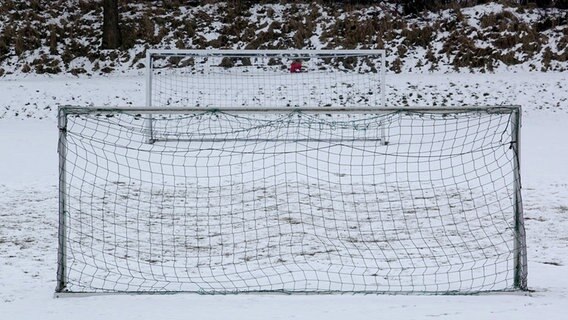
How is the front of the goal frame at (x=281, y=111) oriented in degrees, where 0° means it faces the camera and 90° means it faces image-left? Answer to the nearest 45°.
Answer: approximately 180°

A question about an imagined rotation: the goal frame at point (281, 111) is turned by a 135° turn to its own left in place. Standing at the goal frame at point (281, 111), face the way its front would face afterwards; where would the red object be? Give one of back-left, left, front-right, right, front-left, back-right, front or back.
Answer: back-right
